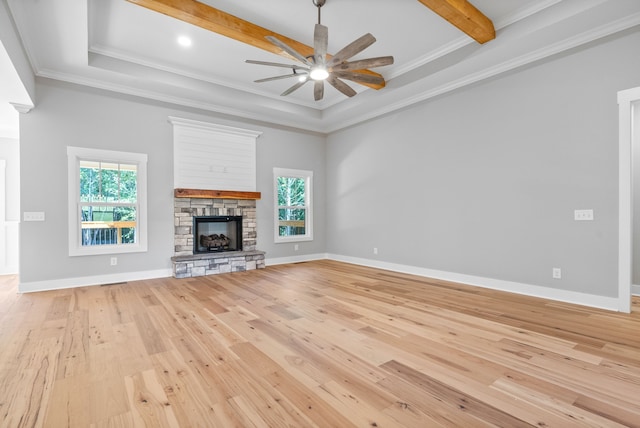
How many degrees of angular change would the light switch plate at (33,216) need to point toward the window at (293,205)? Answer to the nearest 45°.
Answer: approximately 90° to its left

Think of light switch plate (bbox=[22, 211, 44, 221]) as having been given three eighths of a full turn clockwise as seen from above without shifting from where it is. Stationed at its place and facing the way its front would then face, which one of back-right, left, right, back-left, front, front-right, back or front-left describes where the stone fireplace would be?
back-right

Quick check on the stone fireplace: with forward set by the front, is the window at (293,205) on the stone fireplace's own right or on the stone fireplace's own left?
on the stone fireplace's own left

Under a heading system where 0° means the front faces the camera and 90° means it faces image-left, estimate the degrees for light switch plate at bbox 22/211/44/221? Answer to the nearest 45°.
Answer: approximately 0°

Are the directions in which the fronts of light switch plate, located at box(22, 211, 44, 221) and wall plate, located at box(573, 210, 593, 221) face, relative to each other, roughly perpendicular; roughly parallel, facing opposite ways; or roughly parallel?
roughly perpendicular

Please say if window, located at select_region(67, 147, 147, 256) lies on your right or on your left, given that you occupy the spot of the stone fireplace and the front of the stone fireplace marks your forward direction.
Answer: on your right

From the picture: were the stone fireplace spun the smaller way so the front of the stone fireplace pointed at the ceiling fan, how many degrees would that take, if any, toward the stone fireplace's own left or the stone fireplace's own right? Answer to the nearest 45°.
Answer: approximately 45° to the stone fireplace's own right

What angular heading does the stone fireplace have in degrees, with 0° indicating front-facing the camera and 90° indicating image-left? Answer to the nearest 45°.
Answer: approximately 315°

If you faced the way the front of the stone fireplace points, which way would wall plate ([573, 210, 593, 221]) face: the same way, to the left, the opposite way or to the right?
to the right
